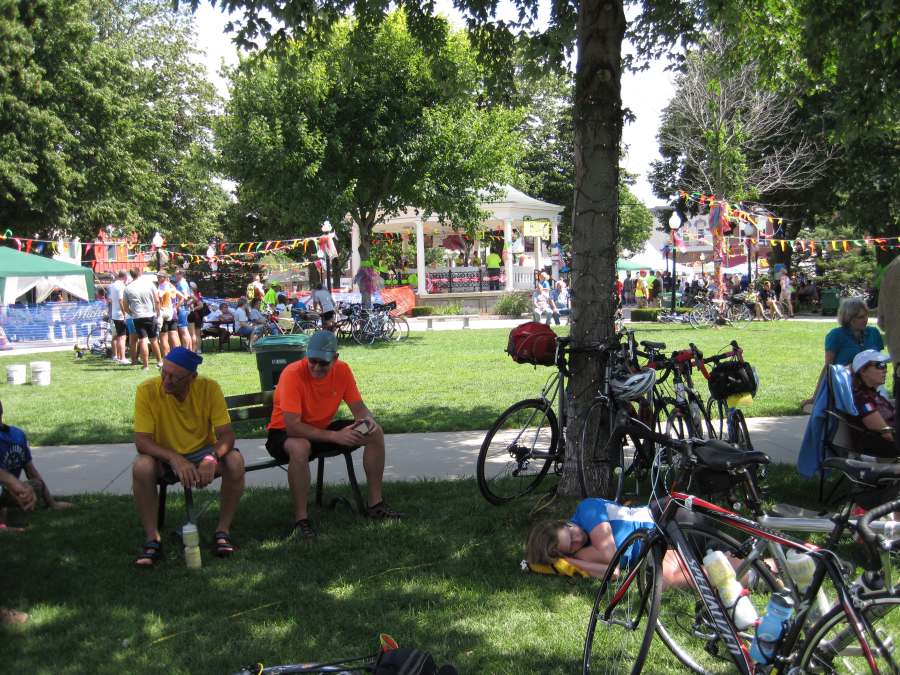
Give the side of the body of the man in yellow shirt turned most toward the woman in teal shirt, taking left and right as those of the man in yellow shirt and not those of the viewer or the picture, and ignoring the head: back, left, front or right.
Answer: left

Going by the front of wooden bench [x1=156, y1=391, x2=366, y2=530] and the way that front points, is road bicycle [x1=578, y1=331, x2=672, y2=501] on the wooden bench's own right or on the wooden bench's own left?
on the wooden bench's own left

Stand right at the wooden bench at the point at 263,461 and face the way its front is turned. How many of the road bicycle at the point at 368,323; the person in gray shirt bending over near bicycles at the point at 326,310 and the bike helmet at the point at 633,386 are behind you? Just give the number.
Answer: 2

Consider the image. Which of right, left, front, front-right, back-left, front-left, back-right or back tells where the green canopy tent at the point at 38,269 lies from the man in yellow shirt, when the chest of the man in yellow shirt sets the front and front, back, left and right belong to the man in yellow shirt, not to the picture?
back

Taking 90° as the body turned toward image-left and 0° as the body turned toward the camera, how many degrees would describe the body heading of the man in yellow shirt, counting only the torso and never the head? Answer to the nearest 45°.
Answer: approximately 0°

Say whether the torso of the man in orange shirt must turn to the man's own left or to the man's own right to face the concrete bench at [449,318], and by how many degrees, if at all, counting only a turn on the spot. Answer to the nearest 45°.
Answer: approximately 135° to the man's own left

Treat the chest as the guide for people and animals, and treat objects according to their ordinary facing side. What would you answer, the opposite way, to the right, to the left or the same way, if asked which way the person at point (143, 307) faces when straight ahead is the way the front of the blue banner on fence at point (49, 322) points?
the opposite way

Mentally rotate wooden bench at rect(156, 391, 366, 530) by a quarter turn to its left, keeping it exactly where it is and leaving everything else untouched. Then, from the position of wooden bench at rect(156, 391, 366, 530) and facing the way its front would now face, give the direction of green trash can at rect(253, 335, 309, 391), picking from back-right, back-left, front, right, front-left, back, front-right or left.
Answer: left

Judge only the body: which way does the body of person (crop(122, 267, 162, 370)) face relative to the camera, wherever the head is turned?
away from the camera

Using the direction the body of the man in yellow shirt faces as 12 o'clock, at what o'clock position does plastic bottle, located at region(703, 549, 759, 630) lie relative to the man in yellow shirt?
The plastic bottle is roughly at 11 o'clock from the man in yellow shirt.

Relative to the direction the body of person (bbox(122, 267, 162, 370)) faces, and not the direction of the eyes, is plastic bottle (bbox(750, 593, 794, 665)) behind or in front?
behind
